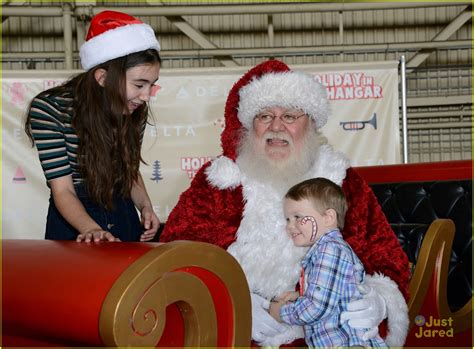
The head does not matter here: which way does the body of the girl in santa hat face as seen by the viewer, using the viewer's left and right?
facing the viewer and to the right of the viewer

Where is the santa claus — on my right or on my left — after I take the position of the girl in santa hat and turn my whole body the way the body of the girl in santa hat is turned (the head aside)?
on my left

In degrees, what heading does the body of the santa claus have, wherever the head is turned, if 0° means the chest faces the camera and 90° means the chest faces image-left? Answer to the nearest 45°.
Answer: approximately 0°

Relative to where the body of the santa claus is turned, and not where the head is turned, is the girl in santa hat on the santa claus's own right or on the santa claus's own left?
on the santa claus's own right

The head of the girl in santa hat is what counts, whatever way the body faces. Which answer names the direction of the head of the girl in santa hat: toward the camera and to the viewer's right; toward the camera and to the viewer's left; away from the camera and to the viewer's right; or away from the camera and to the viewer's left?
toward the camera and to the viewer's right
